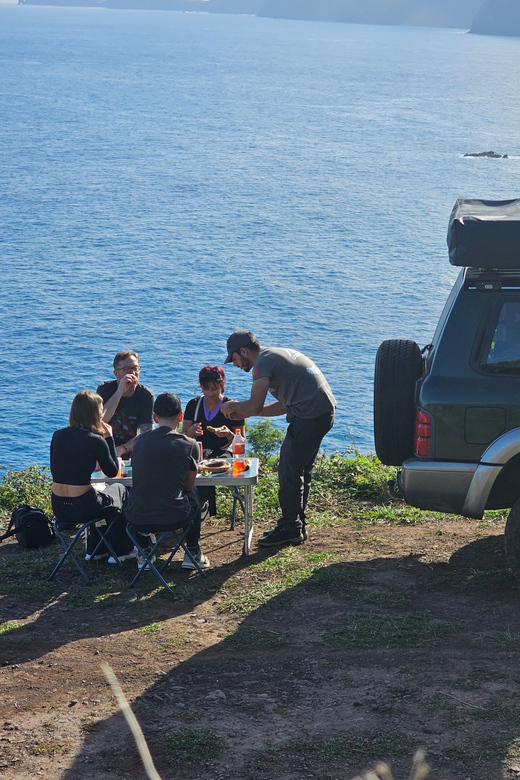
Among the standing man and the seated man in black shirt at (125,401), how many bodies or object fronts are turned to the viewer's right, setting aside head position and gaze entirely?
0

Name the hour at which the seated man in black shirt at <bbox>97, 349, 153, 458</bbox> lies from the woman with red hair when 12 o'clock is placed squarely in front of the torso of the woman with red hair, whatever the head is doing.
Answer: The seated man in black shirt is roughly at 4 o'clock from the woman with red hair.

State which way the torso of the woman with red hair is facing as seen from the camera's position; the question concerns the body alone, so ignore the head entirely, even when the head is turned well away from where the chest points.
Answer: toward the camera

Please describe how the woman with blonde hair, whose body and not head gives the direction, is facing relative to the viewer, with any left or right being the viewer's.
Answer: facing away from the viewer and to the right of the viewer

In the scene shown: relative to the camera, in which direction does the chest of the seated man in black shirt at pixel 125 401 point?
toward the camera

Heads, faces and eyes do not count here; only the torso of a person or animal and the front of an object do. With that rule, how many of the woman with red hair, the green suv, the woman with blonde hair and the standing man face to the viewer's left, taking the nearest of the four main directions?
1

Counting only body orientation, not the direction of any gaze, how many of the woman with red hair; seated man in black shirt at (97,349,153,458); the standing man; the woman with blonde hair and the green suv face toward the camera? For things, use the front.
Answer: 2

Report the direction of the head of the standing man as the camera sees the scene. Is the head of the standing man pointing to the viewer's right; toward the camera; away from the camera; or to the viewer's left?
to the viewer's left

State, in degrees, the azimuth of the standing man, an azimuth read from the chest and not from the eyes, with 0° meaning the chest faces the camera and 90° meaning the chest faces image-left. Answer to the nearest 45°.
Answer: approximately 90°

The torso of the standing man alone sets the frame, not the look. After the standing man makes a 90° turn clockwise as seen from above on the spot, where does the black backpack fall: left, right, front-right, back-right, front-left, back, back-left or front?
left
